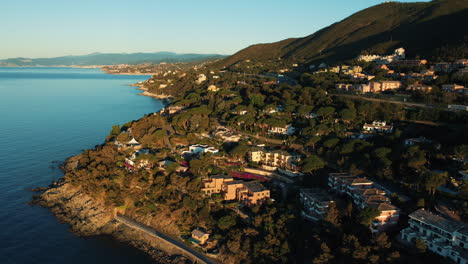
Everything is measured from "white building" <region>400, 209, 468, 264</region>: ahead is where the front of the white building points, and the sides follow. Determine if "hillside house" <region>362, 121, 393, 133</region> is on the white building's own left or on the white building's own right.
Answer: on the white building's own right

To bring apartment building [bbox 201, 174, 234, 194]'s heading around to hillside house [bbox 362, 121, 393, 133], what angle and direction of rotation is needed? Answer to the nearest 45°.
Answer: approximately 135° to its left

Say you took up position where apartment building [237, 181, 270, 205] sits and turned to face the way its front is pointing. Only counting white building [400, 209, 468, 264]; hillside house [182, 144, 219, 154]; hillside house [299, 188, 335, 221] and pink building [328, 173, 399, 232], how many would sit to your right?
1

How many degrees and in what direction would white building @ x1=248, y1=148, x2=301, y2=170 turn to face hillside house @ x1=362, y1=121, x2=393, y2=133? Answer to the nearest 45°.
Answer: approximately 135° to its left

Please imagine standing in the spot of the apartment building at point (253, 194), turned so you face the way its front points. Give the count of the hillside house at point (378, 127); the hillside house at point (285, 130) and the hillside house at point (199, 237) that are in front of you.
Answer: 1

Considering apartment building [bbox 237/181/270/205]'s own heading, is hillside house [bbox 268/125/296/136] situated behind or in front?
behind

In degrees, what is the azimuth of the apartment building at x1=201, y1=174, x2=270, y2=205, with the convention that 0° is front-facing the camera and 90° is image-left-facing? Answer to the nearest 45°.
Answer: approximately 45°

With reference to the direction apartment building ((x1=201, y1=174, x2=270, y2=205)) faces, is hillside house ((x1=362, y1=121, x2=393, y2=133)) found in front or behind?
behind

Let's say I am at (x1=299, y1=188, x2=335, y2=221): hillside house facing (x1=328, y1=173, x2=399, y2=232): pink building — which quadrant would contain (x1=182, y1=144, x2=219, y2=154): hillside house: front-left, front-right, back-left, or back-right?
back-left

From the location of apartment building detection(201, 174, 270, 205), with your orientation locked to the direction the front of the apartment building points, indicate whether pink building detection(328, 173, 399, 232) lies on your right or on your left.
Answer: on your left
